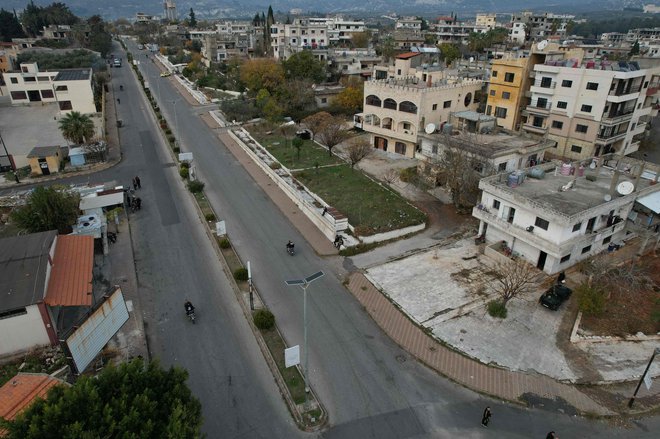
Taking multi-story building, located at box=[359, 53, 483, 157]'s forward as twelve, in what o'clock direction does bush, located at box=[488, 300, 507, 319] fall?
The bush is roughly at 10 o'clock from the multi-story building.

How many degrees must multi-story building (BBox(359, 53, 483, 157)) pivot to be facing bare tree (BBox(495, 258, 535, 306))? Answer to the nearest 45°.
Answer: approximately 45° to its left

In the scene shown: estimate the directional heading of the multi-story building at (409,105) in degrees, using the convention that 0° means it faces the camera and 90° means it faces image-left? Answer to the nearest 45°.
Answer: approximately 45°

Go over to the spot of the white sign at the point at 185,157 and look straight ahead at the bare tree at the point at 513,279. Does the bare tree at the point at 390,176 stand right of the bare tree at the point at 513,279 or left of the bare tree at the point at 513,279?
left

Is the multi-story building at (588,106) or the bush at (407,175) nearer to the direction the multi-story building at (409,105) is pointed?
the bush

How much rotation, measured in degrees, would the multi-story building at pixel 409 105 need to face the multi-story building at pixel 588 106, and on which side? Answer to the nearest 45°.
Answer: approximately 135° to its left
